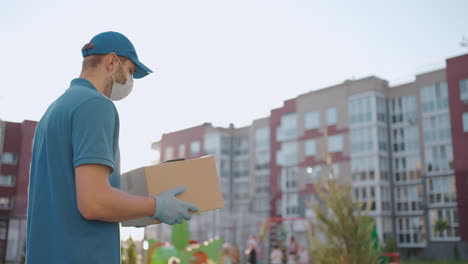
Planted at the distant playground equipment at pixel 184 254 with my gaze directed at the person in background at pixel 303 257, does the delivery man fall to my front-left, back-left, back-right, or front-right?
back-right

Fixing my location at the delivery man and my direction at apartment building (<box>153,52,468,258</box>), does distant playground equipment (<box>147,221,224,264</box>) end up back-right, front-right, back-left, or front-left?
front-left

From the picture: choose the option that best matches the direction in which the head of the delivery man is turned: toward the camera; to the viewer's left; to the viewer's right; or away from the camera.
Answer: to the viewer's right

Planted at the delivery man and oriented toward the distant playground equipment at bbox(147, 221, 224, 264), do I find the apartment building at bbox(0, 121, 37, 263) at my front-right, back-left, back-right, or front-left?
front-left

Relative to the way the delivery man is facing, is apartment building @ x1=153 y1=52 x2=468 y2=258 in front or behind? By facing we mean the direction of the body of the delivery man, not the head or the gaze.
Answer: in front

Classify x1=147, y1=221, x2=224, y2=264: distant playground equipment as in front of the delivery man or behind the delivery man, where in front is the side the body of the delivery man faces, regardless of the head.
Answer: in front

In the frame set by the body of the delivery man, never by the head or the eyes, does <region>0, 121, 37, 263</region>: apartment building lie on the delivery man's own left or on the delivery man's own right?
on the delivery man's own left

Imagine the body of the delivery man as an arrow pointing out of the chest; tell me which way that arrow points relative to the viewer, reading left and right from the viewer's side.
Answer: facing away from the viewer and to the right of the viewer

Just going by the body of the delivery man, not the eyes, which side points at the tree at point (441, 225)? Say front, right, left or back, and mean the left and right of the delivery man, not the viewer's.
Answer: front
